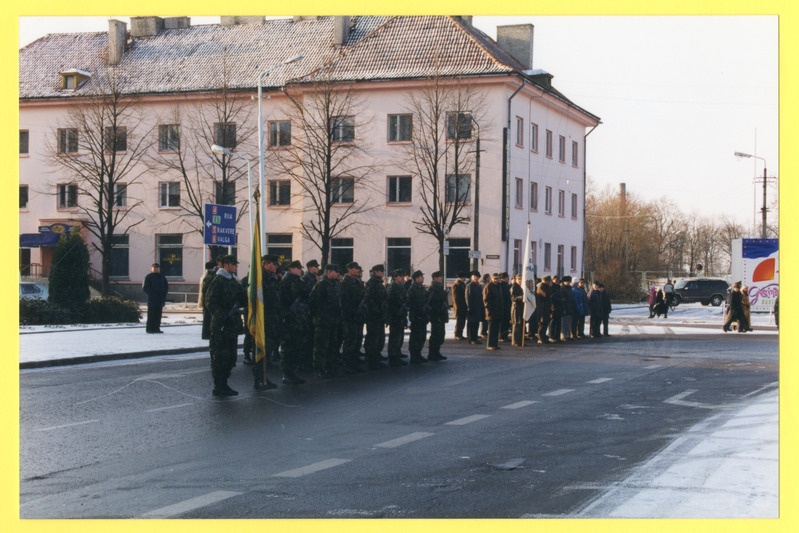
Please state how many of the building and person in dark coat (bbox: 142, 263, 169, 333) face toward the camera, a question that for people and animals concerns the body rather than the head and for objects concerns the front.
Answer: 2

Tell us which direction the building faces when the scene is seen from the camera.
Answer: facing the viewer

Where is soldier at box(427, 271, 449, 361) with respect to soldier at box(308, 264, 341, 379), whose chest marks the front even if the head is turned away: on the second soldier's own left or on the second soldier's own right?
on the second soldier's own left

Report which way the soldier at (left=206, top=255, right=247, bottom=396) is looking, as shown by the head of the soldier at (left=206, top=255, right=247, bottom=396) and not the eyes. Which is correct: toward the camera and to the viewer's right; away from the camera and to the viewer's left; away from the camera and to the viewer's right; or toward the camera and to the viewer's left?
toward the camera and to the viewer's right

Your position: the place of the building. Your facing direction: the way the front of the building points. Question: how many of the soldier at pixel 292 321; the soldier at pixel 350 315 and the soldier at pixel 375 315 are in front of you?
3

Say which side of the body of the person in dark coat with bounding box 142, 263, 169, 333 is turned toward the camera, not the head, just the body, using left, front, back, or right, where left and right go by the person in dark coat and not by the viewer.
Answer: front

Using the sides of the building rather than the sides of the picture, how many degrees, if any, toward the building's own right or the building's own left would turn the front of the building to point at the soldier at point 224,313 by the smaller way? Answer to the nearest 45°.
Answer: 0° — it already faces them

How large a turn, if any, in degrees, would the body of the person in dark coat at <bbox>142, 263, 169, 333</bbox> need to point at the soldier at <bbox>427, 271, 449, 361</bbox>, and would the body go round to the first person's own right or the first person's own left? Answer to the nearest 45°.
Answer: approximately 45° to the first person's own left

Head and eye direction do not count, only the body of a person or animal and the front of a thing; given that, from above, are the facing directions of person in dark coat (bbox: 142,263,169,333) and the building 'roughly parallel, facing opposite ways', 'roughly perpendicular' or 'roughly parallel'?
roughly parallel

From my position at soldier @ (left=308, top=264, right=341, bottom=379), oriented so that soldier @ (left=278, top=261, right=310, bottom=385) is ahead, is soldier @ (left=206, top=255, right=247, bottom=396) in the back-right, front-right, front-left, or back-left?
front-left

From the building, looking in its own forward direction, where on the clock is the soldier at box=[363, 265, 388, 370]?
The soldier is roughly at 12 o'clock from the building.

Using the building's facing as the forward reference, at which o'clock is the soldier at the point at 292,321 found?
The soldier is roughly at 12 o'clock from the building.

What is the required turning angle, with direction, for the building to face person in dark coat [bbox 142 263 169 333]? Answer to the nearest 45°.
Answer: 0° — it already faces them
